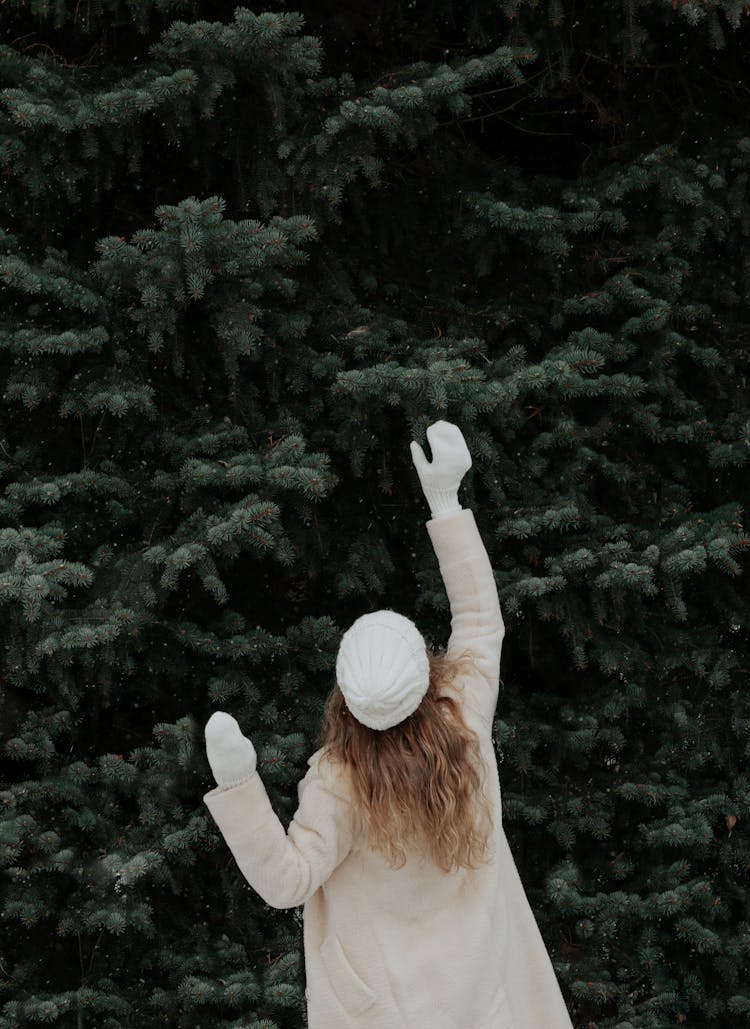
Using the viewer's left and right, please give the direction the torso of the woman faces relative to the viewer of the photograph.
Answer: facing away from the viewer and to the left of the viewer

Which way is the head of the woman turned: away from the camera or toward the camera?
away from the camera

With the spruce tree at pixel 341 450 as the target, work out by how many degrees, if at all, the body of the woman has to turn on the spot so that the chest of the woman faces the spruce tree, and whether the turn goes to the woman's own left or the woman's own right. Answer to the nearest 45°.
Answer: approximately 45° to the woman's own right
